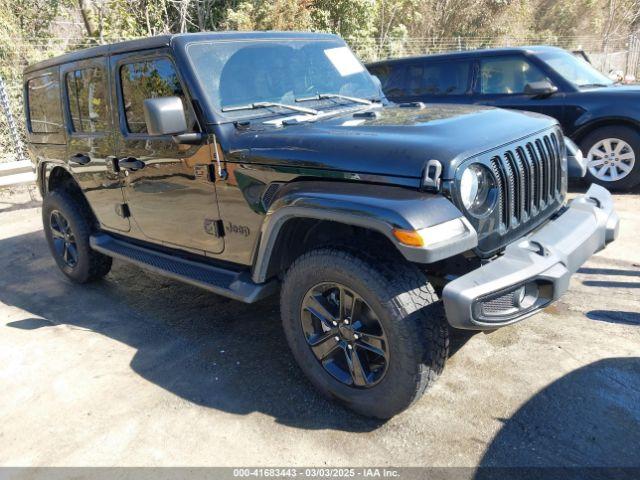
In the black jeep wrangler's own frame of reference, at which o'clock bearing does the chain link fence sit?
The chain link fence is roughly at 8 o'clock from the black jeep wrangler.

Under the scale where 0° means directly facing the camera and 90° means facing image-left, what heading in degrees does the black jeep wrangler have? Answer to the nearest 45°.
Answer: approximately 315°
